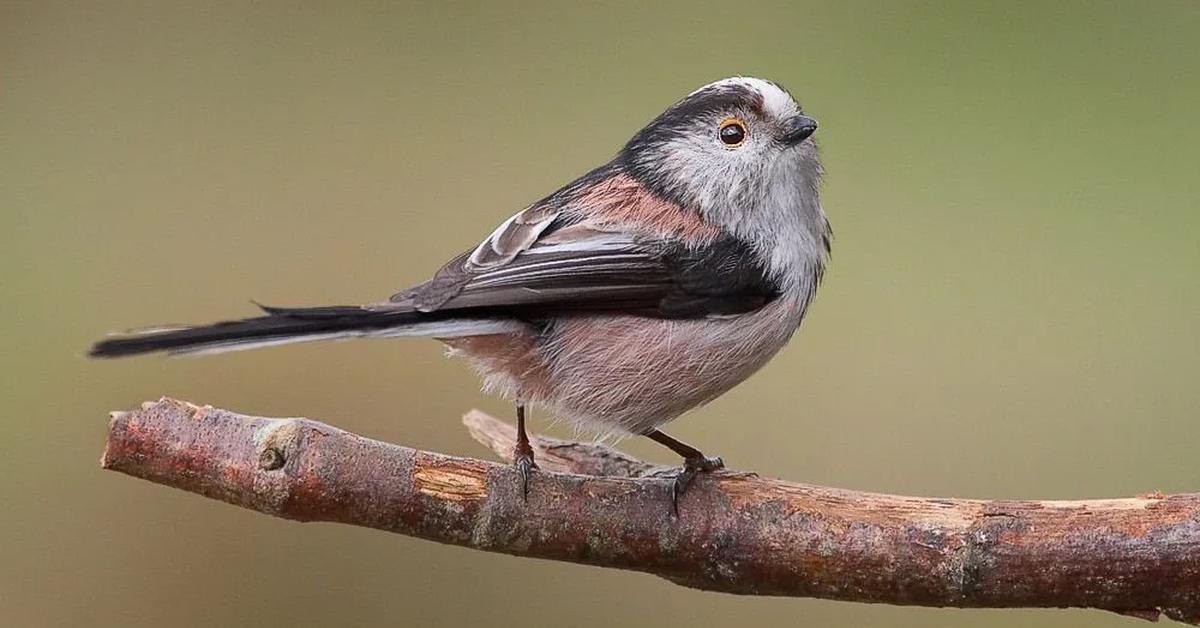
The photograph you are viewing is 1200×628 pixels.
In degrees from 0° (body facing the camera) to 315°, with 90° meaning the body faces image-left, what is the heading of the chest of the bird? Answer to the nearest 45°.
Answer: approximately 270°
